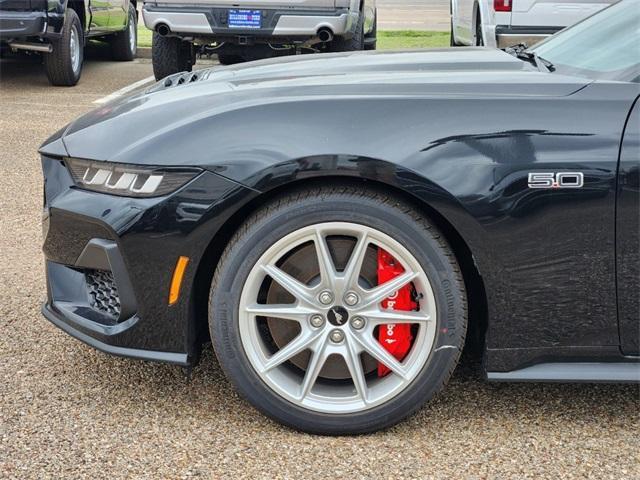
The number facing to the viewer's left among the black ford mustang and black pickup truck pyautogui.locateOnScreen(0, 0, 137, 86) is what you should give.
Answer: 1

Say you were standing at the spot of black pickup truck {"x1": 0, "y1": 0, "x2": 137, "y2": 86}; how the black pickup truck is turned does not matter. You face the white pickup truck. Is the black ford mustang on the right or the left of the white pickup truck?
right

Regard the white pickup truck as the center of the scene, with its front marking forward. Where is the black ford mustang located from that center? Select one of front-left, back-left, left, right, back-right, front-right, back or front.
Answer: back-left

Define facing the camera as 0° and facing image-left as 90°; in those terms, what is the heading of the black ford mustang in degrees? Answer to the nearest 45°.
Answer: approximately 90°

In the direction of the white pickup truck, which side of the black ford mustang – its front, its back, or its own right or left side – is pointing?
right

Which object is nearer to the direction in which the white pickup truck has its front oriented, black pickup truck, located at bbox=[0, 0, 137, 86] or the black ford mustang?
the black pickup truck

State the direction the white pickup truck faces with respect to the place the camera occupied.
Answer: facing away from the viewer and to the left of the viewer

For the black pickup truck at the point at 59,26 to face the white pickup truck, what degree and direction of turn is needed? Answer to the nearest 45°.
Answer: approximately 90° to its right

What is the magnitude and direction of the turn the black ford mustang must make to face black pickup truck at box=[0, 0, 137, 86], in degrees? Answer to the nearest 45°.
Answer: approximately 90° to its right
